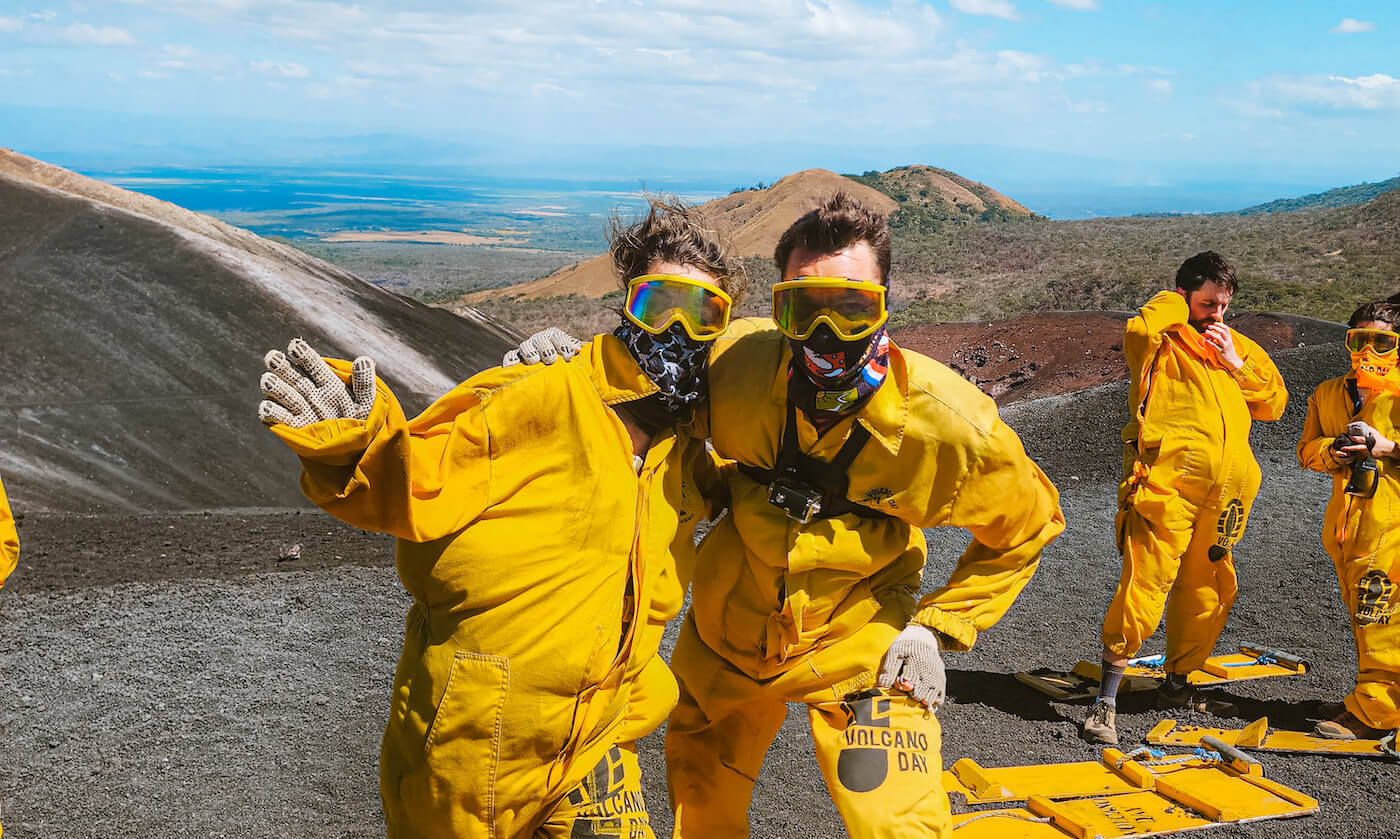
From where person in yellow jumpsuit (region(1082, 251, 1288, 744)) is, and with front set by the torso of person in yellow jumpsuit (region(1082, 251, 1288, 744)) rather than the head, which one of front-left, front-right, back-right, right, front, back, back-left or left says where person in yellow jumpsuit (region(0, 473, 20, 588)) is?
right

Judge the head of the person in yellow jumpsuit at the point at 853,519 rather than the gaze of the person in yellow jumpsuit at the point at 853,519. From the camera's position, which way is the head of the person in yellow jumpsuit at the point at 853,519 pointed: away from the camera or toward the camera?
toward the camera

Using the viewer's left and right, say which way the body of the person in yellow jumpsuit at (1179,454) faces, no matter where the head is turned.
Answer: facing the viewer and to the right of the viewer

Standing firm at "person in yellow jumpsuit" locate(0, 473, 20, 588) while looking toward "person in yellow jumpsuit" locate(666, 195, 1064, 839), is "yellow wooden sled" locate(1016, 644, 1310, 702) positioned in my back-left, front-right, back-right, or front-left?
front-left

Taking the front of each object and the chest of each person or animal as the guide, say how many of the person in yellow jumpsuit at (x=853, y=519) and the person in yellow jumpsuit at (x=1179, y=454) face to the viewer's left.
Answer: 0

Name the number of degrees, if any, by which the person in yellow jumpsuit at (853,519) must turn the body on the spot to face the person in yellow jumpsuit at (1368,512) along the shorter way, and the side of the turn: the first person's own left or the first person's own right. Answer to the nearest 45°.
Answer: approximately 135° to the first person's own left

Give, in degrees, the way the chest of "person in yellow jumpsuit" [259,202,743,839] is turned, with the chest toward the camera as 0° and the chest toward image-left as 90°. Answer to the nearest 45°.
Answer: approximately 315°

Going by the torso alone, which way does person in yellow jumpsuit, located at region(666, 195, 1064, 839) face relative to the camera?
toward the camera

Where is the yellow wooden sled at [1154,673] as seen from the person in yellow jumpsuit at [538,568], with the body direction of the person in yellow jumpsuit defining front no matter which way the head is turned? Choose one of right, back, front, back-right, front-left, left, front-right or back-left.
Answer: left

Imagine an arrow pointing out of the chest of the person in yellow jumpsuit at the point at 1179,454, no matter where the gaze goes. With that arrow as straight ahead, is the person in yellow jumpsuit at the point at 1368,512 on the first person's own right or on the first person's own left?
on the first person's own left

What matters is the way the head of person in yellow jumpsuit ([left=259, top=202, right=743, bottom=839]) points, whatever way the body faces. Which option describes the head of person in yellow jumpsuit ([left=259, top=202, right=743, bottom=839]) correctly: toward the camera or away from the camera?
toward the camera
